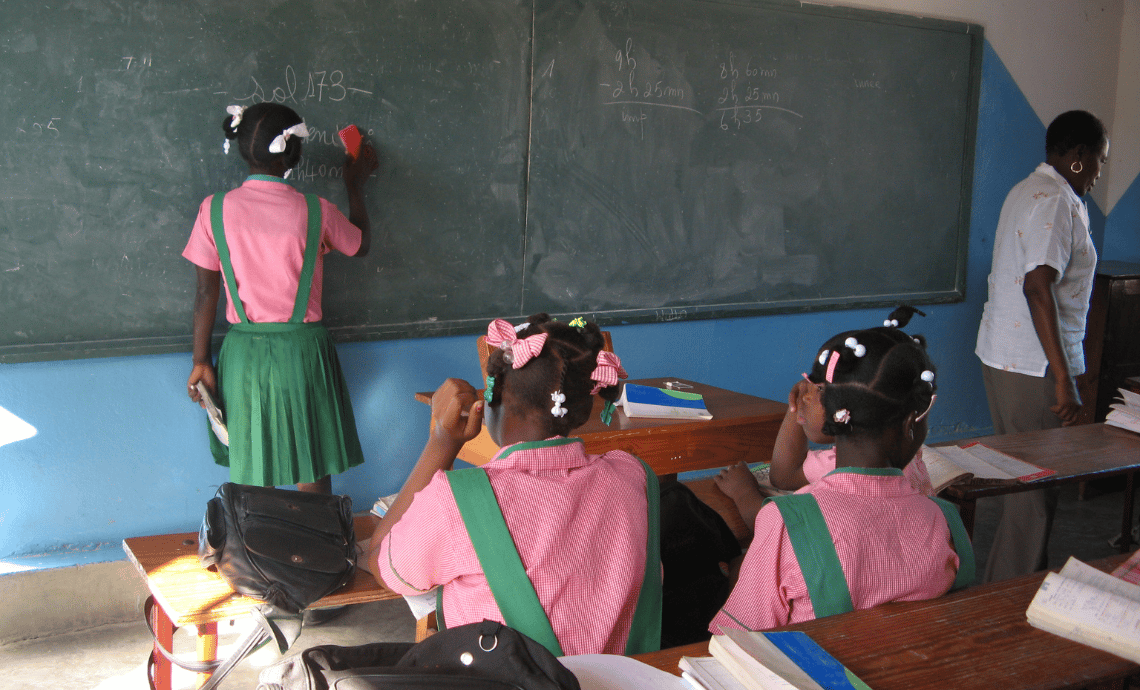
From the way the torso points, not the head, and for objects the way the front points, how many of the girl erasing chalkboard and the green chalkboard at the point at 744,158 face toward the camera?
1

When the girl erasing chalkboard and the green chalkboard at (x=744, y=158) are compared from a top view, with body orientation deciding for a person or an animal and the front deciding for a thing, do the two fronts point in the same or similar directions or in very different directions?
very different directions

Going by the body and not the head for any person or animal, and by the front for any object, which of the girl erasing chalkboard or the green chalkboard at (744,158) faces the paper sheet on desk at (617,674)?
the green chalkboard

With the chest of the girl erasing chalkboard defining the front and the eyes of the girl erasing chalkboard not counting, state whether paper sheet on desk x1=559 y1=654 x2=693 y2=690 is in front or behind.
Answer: behind

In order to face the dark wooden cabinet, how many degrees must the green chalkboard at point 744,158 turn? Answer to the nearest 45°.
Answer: approximately 90° to its left

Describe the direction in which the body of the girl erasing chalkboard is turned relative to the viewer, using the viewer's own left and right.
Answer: facing away from the viewer

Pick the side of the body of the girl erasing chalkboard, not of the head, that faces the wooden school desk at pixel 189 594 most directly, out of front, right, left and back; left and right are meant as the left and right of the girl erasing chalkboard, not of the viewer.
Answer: back

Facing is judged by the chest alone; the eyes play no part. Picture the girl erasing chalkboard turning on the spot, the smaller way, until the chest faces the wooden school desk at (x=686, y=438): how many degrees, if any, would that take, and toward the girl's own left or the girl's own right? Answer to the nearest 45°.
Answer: approximately 90° to the girl's own right

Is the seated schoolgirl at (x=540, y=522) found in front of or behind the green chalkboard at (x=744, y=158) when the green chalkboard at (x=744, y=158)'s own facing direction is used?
in front

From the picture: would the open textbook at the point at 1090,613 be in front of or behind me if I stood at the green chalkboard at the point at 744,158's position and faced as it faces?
in front

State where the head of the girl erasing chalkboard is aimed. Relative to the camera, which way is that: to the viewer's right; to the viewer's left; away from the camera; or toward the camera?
away from the camera
